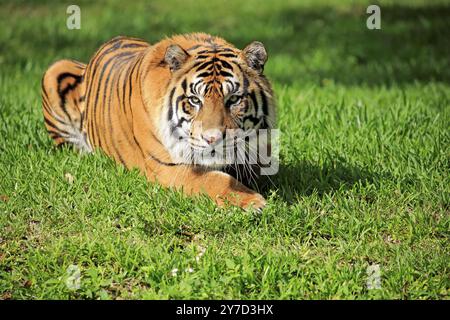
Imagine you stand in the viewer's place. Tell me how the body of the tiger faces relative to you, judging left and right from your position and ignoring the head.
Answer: facing the viewer and to the right of the viewer
